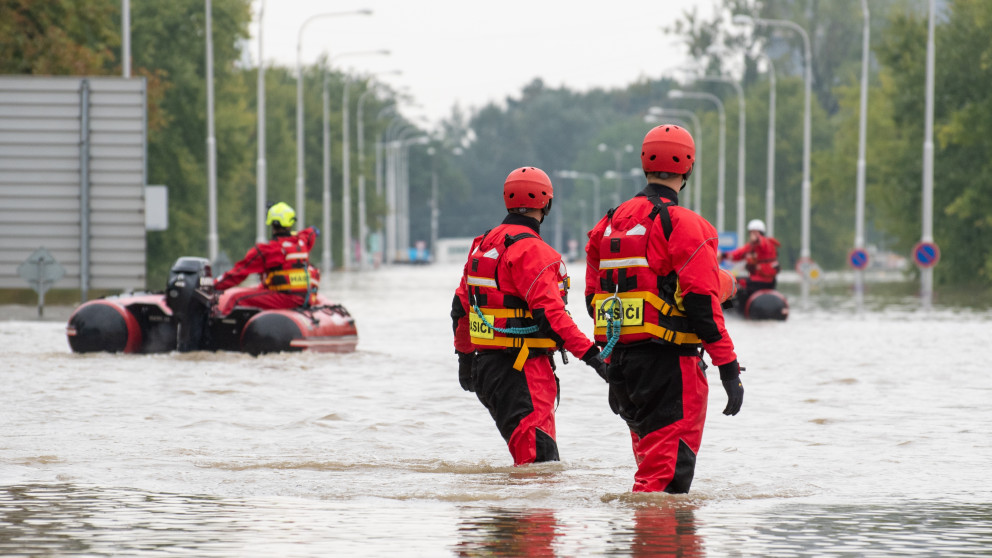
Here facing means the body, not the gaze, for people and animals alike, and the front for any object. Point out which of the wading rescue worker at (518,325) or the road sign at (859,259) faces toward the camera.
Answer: the road sign

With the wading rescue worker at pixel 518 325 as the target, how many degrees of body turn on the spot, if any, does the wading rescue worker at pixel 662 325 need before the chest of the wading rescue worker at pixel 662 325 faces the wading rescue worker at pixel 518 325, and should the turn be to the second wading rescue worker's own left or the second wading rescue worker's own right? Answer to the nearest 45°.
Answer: approximately 90° to the second wading rescue worker's own left

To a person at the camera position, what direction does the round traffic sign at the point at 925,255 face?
facing the viewer

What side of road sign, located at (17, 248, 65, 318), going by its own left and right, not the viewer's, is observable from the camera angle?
back

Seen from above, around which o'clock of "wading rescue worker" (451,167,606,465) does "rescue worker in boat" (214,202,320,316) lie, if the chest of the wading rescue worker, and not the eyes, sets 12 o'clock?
The rescue worker in boat is roughly at 10 o'clock from the wading rescue worker.

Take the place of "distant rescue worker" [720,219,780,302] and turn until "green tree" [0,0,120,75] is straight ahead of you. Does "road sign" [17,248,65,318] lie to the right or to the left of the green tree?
left

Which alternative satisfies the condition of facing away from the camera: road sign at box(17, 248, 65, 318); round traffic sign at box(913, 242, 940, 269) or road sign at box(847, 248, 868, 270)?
road sign at box(17, 248, 65, 318)

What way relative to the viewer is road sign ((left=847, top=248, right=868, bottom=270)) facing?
toward the camera

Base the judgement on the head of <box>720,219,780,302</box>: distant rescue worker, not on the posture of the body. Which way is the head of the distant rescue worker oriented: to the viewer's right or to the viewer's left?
to the viewer's left

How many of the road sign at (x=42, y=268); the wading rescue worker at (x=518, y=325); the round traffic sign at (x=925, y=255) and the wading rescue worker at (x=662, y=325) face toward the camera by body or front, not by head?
1

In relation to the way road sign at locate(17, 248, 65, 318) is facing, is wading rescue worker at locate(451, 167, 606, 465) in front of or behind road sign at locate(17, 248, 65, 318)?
behind

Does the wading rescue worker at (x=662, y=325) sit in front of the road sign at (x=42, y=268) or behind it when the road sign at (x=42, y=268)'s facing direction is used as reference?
behind

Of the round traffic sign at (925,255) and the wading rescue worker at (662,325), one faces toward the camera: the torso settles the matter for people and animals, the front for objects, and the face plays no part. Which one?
the round traffic sign

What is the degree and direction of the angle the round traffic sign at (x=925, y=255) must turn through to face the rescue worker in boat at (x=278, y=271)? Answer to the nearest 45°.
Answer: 0° — it already faces them

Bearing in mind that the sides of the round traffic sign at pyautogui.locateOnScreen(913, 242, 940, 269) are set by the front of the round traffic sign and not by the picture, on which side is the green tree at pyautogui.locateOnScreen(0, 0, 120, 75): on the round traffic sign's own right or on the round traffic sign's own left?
on the round traffic sign's own right

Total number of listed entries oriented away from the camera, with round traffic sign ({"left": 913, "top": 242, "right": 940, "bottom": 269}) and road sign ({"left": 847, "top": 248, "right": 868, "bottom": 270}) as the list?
0

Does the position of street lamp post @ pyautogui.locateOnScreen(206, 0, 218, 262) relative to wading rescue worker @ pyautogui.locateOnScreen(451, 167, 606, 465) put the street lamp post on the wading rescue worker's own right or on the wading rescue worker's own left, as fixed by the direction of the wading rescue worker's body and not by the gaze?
on the wading rescue worker's own left
